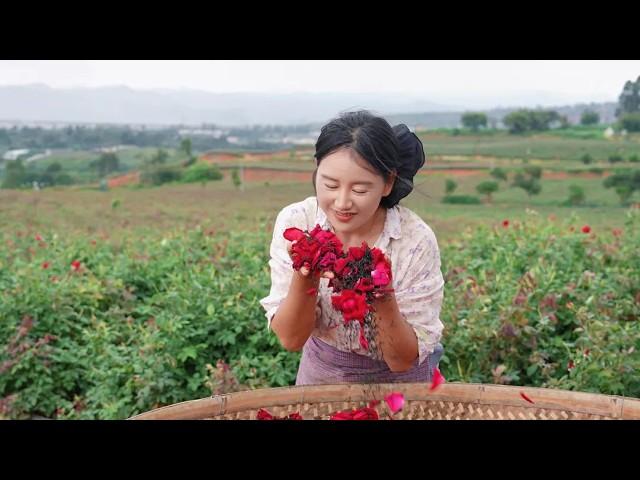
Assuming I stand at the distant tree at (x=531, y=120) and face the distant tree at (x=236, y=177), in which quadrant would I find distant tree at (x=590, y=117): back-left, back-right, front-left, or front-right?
back-left

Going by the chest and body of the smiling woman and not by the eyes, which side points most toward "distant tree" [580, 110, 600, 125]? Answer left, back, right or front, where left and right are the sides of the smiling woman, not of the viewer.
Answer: back

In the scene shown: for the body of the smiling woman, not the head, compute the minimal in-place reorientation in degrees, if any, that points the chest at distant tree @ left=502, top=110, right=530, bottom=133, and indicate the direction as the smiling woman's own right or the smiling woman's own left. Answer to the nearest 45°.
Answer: approximately 180°

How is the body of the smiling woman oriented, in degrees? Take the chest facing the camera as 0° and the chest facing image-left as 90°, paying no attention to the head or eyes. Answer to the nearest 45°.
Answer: approximately 0°

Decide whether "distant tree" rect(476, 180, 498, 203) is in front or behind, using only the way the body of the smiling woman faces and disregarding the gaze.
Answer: behind

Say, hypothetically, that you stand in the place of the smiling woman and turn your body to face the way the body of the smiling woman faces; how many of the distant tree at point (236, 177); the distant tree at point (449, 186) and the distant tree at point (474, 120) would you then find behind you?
3

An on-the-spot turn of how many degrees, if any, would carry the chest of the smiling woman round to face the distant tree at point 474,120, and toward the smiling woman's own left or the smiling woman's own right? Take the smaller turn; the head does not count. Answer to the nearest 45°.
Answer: approximately 180°
